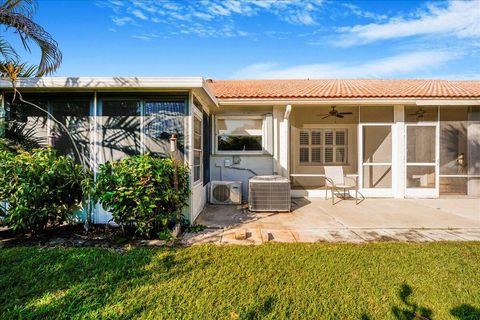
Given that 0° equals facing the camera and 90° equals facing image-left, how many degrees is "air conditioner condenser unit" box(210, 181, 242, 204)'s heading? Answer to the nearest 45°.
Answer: approximately 0°

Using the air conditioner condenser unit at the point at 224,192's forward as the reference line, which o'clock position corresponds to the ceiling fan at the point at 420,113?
The ceiling fan is roughly at 9 o'clock from the air conditioner condenser unit.

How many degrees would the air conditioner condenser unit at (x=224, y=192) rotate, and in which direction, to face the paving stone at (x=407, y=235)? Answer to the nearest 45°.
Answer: approximately 45° to its left

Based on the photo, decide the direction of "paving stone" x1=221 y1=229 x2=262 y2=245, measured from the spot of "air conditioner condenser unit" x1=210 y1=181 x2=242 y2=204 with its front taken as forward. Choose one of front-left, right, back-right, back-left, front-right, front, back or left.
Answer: front

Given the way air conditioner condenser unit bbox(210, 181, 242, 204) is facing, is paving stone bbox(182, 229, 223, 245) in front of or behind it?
in front

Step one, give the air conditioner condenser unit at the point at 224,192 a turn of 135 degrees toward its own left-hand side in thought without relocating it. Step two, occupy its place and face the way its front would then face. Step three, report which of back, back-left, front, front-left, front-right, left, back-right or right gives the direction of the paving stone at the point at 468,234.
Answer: right

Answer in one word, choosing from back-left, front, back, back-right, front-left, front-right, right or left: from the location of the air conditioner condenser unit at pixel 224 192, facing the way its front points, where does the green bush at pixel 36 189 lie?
front-right

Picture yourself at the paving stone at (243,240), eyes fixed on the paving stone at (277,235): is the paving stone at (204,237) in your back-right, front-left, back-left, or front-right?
back-left

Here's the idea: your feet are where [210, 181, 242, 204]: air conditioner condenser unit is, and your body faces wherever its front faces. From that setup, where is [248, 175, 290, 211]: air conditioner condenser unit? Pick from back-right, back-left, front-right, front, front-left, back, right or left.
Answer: front-left

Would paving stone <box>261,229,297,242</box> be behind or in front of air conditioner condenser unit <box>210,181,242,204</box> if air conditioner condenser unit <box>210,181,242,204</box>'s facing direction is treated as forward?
in front

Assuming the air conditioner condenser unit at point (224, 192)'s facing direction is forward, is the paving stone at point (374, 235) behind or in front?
in front
